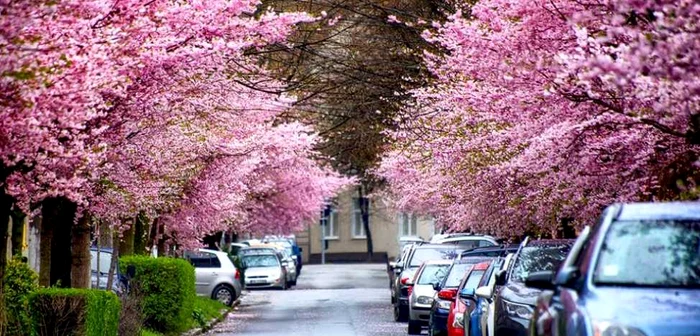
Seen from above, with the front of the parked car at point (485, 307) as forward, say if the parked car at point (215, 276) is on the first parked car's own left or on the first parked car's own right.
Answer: on the first parked car's own right

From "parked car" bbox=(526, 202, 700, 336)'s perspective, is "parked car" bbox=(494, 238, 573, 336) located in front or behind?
behind

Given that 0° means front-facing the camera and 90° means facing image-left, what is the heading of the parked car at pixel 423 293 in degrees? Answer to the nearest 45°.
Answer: approximately 45°

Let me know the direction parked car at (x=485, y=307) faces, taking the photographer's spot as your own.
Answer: facing the viewer and to the left of the viewer

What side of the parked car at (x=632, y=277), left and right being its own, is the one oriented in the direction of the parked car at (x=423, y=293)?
back

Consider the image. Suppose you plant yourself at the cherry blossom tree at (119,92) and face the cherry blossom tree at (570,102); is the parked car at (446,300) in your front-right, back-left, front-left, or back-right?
front-left

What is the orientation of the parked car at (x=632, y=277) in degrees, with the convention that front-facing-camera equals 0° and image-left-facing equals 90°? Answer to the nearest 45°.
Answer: approximately 0°

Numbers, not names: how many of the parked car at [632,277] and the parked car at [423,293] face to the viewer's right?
0

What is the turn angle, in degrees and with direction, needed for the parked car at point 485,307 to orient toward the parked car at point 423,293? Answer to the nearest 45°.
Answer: approximately 135° to its right

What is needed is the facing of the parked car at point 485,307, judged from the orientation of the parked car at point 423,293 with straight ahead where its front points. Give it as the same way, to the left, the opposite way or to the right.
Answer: the same way

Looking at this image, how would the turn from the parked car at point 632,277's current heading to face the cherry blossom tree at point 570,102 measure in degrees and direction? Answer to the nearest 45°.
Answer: approximately 180°

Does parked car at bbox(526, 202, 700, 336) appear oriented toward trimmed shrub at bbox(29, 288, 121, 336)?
no

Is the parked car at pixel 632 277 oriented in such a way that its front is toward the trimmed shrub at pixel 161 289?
no

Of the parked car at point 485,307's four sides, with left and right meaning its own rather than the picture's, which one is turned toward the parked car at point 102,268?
right

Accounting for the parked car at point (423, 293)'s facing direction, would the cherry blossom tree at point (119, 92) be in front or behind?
in front
